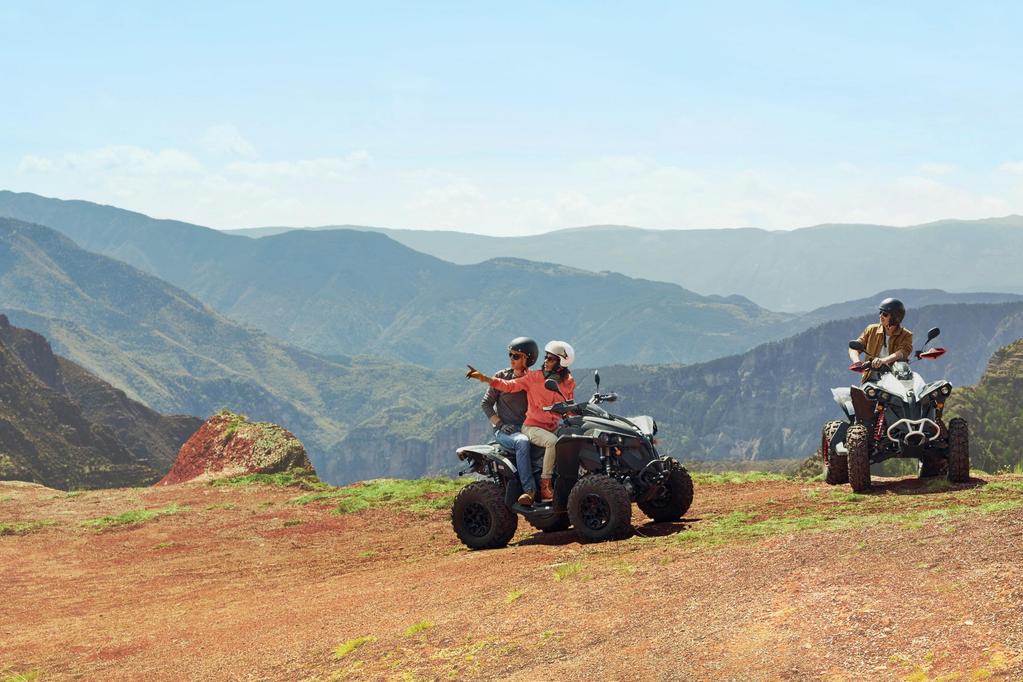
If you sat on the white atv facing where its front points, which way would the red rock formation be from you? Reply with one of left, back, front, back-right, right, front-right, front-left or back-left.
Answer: back-right

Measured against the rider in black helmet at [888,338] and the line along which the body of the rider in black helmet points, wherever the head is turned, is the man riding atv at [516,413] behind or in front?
in front

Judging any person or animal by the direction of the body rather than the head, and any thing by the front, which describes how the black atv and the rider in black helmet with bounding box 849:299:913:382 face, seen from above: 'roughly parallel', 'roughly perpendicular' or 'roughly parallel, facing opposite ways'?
roughly perpendicular

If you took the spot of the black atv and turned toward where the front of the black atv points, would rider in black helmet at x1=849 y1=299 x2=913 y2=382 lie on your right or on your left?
on your left

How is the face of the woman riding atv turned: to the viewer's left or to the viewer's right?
to the viewer's left

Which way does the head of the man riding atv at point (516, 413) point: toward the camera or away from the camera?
toward the camera

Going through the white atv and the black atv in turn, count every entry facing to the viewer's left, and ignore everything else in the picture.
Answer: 0

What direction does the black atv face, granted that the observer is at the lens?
facing the viewer and to the right of the viewer

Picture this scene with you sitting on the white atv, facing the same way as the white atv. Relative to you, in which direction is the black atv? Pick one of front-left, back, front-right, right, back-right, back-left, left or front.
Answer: front-right

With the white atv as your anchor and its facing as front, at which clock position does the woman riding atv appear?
The woman riding atv is roughly at 2 o'clock from the white atv.

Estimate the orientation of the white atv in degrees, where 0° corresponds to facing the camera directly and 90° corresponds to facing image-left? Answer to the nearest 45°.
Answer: approximately 0°
